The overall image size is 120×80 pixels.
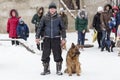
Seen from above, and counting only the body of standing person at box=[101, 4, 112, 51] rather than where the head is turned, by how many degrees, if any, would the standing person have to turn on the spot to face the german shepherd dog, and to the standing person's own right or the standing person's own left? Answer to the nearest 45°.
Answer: approximately 45° to the standing person's own left

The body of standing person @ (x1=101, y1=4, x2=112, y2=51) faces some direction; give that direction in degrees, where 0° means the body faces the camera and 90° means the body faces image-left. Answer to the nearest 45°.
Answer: approximately 45°

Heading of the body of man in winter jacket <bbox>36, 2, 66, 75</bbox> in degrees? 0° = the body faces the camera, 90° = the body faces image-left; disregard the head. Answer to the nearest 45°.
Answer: approximately 0°

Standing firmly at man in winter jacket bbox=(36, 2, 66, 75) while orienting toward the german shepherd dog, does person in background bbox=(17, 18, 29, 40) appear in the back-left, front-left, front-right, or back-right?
back-left

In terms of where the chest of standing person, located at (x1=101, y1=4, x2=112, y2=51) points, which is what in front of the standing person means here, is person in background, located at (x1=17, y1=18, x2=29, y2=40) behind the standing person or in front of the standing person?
in front
